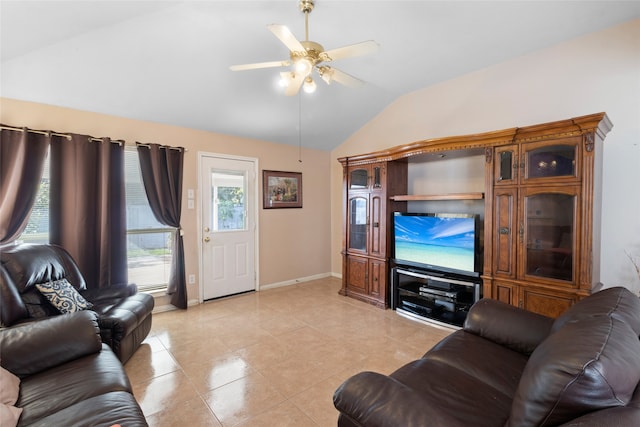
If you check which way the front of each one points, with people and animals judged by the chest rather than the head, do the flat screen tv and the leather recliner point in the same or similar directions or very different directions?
very different directions

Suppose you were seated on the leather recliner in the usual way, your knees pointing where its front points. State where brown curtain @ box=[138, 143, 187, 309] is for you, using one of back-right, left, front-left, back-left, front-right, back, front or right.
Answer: left

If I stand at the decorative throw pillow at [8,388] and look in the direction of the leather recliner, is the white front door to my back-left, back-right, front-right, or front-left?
front-right

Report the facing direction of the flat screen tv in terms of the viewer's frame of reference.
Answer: facing the viewer and to the left of the viewer

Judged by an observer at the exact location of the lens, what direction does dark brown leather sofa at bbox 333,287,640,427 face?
facing away from the viewer and to the left of the viewer

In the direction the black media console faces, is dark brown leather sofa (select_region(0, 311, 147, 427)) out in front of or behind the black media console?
in front

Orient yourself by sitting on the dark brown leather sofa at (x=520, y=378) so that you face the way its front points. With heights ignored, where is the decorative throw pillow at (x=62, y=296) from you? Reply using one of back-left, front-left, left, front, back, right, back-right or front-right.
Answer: front-left

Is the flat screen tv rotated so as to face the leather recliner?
yes

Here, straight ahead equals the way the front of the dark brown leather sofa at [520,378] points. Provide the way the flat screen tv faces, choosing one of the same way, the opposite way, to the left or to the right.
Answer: to the left

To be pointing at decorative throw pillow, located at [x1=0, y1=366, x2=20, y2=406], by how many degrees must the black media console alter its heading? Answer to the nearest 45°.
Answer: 0° — it already faces it

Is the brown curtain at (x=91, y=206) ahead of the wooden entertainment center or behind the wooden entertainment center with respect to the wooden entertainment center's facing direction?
ahead

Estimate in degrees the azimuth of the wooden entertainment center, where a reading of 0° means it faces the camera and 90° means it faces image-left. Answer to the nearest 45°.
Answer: approximately 45°

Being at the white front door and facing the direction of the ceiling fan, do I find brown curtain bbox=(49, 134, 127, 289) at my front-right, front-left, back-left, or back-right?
front-right

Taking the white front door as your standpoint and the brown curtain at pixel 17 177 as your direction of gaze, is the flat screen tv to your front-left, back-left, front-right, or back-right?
back-left

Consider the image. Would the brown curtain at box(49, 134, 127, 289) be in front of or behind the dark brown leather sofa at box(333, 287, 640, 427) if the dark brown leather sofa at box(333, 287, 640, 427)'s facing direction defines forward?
in front

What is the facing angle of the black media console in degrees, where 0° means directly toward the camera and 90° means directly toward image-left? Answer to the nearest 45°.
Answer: approximately 45°

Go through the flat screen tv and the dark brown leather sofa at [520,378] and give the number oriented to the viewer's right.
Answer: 0

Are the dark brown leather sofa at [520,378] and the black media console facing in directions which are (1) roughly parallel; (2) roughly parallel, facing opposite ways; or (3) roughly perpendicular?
roughly perpendicular

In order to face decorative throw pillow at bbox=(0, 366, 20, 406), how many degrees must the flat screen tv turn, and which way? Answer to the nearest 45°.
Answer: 0° — it already faces it
